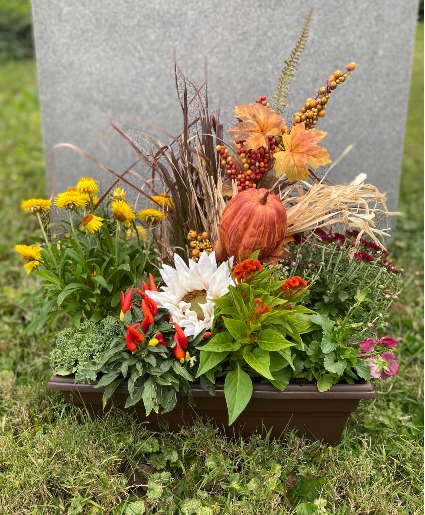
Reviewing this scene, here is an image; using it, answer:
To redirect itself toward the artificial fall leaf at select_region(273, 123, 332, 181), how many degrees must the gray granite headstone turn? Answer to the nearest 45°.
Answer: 0° — it already faces it

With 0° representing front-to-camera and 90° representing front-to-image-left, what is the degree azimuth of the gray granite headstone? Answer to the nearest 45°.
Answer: approximately 0°

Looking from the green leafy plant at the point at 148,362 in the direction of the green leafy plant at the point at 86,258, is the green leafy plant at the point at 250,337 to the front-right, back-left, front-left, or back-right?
back-right

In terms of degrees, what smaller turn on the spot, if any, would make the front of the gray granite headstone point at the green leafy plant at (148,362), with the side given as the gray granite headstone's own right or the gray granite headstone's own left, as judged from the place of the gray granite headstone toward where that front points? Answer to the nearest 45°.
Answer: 0° — it already faces it

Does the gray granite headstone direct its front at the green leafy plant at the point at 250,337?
yes

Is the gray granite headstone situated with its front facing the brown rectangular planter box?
yes
